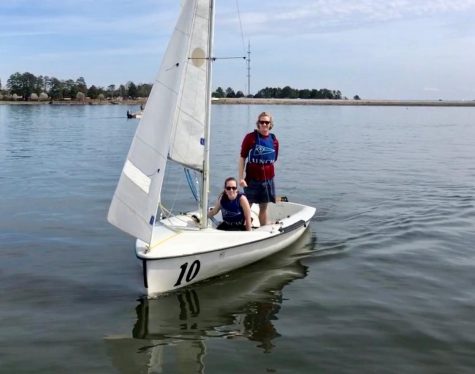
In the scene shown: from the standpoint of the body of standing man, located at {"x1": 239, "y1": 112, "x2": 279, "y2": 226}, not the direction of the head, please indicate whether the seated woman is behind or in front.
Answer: in front

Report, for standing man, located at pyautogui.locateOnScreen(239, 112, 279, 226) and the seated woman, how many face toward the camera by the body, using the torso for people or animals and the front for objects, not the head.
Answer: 2

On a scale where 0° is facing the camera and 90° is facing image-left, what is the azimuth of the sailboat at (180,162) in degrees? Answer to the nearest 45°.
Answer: approximately 45°

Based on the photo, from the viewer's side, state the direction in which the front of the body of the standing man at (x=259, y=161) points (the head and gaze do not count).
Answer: toward the camera

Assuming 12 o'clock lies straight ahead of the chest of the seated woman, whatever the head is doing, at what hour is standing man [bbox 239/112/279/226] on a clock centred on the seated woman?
The standing man is roughly at 7 o'clock from the seated woman.

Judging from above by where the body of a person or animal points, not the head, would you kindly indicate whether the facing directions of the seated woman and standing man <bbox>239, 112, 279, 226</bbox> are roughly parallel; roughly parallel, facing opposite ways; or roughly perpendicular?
roughly parallel

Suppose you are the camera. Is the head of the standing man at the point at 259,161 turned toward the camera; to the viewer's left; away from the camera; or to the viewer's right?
toward the camera
